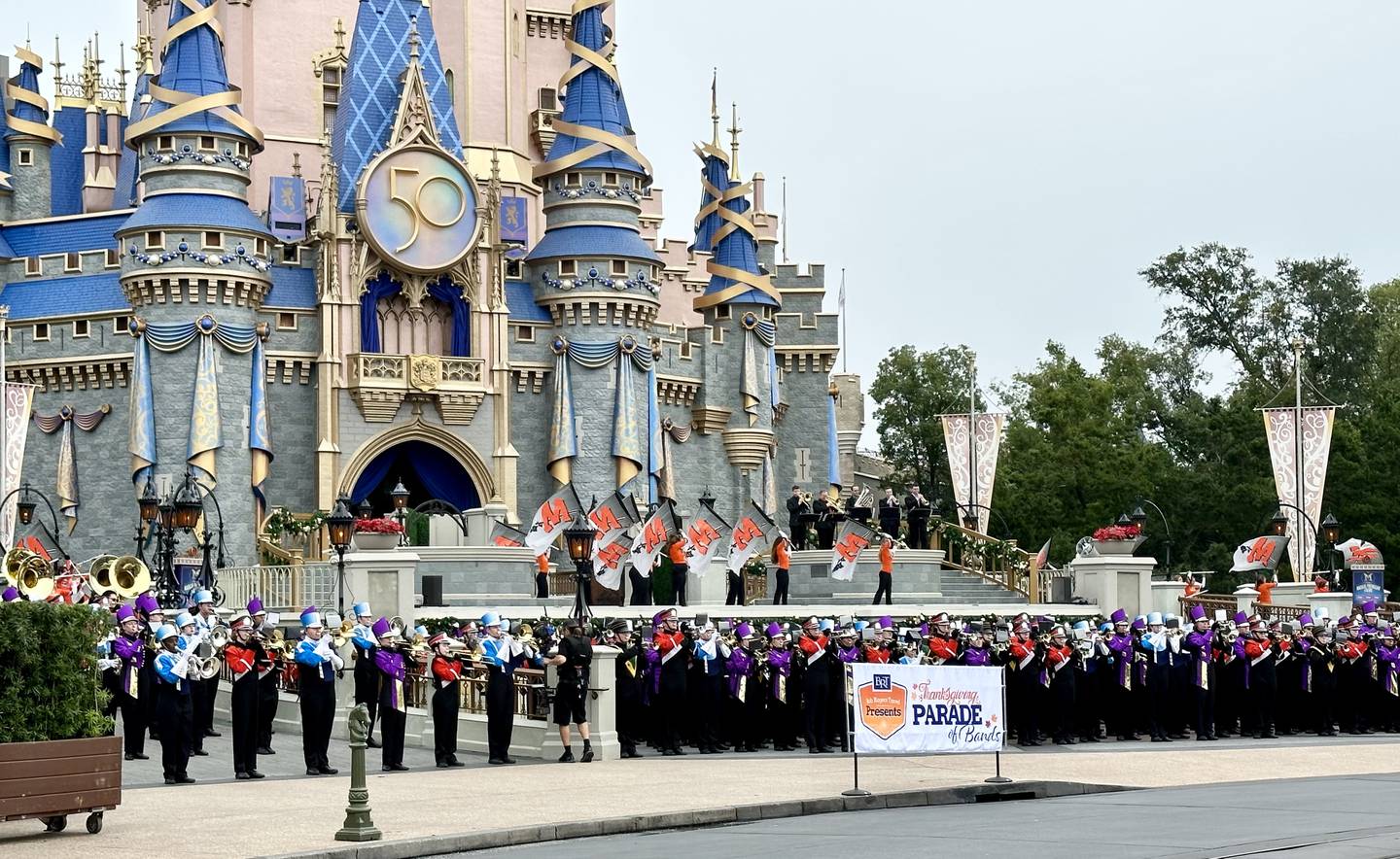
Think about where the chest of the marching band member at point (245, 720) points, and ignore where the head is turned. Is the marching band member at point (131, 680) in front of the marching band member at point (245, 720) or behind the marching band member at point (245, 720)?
behind

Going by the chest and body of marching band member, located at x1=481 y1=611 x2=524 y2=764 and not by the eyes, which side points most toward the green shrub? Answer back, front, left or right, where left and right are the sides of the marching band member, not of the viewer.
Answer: right

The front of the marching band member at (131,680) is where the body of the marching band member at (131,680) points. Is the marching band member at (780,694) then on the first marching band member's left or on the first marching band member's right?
on the first marching band member's left

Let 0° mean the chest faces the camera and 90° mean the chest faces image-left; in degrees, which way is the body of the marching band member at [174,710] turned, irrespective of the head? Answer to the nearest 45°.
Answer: approximately 315°

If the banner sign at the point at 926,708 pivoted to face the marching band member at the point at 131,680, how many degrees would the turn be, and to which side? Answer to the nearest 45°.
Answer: approximately 90° to its right

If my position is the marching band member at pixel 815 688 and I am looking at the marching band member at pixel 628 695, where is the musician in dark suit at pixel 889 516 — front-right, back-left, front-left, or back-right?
back-right

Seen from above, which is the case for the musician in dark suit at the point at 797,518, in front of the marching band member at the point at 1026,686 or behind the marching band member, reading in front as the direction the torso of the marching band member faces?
behind
